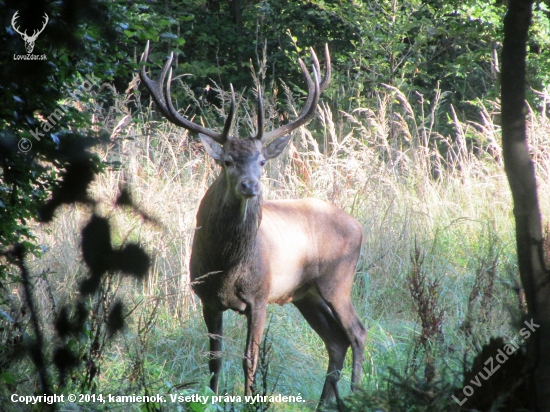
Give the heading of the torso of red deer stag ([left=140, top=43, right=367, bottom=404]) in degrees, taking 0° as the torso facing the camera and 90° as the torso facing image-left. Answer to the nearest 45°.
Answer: approximately 45°

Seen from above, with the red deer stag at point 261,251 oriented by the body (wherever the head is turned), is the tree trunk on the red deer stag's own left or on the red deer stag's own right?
on the red deer stag's own left
